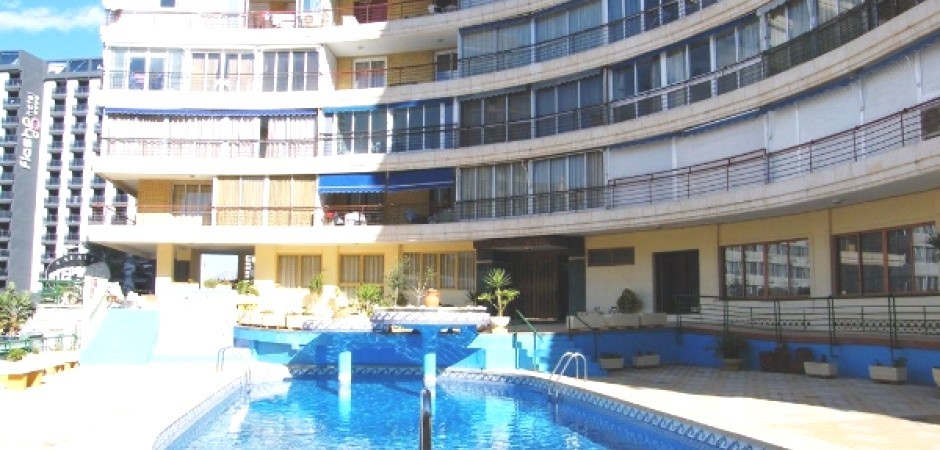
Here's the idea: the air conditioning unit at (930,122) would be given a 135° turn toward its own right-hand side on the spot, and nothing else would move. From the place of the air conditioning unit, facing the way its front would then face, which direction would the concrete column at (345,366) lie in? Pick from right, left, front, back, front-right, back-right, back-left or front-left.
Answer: left

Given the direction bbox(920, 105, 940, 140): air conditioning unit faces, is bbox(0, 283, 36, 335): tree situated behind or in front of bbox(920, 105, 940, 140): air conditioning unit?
in front

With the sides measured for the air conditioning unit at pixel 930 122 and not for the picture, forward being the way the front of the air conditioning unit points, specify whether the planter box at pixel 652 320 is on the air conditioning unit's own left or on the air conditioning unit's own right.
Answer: on the air conditioning unit's own right

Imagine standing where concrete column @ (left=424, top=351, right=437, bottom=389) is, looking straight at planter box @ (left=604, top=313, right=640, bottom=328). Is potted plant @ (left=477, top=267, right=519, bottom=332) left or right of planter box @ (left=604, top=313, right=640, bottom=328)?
left

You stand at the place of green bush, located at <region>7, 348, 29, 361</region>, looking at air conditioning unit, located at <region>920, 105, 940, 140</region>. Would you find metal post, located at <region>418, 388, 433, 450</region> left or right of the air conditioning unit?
right

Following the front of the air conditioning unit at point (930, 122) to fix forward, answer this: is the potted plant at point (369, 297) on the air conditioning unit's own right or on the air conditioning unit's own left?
on the air conditioning unit's own right

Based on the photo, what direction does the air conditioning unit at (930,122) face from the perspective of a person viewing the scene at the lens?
facing the viewer and to the left of the viewer

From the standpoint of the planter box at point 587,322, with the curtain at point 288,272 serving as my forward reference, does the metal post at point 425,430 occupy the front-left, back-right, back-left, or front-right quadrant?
back-left

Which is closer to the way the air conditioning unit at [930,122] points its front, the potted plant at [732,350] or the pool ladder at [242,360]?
the pool ladder

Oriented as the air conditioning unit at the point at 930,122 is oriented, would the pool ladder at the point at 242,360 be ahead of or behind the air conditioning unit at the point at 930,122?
ahead

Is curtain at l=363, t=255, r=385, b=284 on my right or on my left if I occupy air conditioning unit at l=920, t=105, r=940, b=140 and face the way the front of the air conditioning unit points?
on my right
